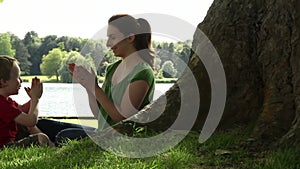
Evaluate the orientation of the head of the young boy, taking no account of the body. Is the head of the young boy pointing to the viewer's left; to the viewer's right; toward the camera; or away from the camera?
to the viewer's right

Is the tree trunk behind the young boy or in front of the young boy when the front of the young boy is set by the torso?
in front

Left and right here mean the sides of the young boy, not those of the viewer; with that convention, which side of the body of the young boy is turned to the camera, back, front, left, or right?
right

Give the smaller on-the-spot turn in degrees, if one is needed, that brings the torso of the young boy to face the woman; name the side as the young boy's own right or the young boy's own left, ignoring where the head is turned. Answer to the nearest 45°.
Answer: approximately 45° to the young boy's own right

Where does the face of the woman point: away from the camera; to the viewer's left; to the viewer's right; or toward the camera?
to the viewer's left
